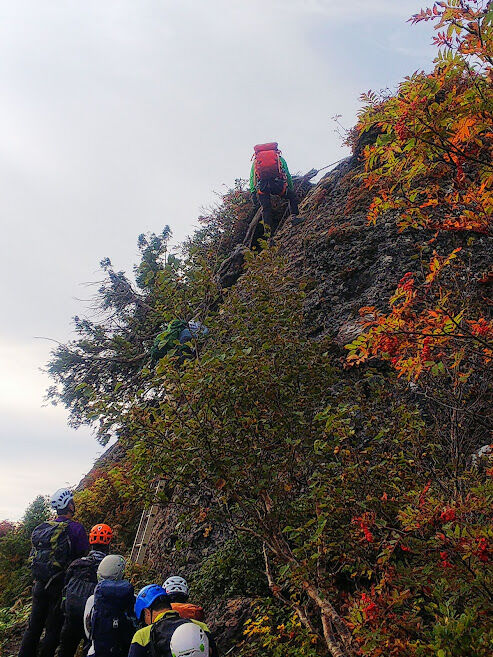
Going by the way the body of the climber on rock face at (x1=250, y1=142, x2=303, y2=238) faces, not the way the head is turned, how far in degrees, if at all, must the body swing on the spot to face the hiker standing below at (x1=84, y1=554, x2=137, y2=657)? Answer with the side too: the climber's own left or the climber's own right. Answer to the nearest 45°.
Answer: approximately 180°

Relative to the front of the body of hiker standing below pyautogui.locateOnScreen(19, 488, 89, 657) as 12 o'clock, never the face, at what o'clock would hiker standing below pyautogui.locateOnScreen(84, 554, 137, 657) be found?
hiker standing below pyautogui.locateOnScreen(84, 554, 137, 657) is roughly at 4 o'clock from hiker standing below pyautogui.locateOnScreen(19, 488, 89, 657).

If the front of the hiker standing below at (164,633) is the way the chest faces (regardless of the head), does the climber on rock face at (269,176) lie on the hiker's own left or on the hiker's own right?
on the hiker's own right

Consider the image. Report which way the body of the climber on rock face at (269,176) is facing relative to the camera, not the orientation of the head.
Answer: away from the camera

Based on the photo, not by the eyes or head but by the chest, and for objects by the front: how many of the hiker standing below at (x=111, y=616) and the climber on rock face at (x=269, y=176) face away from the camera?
2

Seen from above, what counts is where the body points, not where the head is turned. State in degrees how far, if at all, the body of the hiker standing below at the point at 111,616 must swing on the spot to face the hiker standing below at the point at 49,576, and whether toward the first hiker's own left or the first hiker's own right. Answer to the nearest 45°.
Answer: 0° — they already face them

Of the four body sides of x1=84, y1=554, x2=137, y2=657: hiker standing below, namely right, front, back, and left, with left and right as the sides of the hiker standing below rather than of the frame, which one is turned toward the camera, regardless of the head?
back

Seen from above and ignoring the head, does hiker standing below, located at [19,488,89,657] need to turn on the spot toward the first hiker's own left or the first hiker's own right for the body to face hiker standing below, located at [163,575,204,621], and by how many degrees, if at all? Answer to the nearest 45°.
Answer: approximately 90° to the first hiker's own right

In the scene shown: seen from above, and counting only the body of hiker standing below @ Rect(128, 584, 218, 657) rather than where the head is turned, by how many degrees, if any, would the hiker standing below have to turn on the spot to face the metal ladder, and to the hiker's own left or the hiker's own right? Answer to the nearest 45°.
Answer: approximately 45° to the hiker's own right
